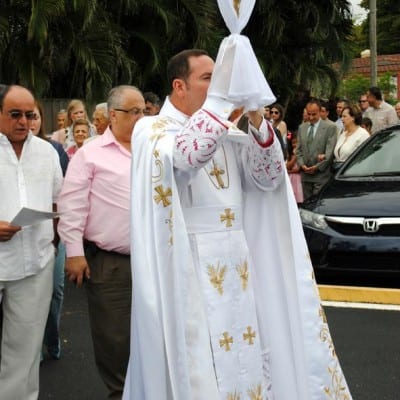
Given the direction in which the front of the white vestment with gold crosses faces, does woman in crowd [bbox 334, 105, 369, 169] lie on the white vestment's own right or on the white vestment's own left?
on the white vestment's own left

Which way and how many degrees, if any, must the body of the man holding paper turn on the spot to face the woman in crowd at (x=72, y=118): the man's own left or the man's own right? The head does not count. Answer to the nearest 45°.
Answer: approximately 180°

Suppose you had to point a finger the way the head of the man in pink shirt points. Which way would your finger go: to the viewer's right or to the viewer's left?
to the viewer's right

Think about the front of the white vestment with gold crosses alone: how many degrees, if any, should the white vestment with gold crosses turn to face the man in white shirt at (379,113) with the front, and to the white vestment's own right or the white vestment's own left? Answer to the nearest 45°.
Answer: approximately 135° to the white vestment's own left

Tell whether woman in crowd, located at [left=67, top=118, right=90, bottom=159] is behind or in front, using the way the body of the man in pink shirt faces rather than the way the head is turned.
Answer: behind

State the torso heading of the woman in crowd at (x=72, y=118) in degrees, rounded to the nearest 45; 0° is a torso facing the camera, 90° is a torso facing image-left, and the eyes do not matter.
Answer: approximately 0°

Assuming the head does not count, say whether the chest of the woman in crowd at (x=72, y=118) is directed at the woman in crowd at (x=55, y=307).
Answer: yes

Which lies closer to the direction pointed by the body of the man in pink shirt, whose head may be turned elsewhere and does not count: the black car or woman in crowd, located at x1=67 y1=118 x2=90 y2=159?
the black car

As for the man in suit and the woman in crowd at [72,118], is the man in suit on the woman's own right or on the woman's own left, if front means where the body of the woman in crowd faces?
on the woman's own left

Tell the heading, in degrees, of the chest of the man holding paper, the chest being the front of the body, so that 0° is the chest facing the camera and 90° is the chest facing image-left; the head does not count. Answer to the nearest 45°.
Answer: approximately 0°

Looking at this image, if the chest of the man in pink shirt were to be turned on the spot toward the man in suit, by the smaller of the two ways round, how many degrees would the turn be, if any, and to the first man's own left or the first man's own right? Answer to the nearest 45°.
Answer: approximately 90° to the first man's own left

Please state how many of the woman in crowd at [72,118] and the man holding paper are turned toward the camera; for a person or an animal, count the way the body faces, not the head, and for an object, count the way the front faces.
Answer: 2
